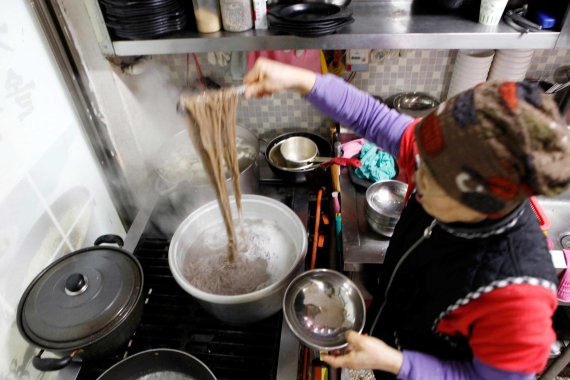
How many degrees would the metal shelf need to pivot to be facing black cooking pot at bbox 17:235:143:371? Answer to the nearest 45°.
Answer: approximately 45° to its right

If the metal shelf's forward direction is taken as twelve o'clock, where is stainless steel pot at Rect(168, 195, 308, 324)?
The stainless steel pot is roughly at 1 o'clock from the metal shelf.

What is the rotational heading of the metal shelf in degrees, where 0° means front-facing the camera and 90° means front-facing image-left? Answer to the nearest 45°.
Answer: approximately 0°

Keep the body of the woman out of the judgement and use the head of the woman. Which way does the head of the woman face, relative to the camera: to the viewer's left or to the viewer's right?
to the viewer's left

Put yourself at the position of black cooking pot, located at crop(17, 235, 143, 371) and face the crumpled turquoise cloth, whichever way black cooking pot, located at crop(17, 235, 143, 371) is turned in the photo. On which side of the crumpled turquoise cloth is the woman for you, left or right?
right
